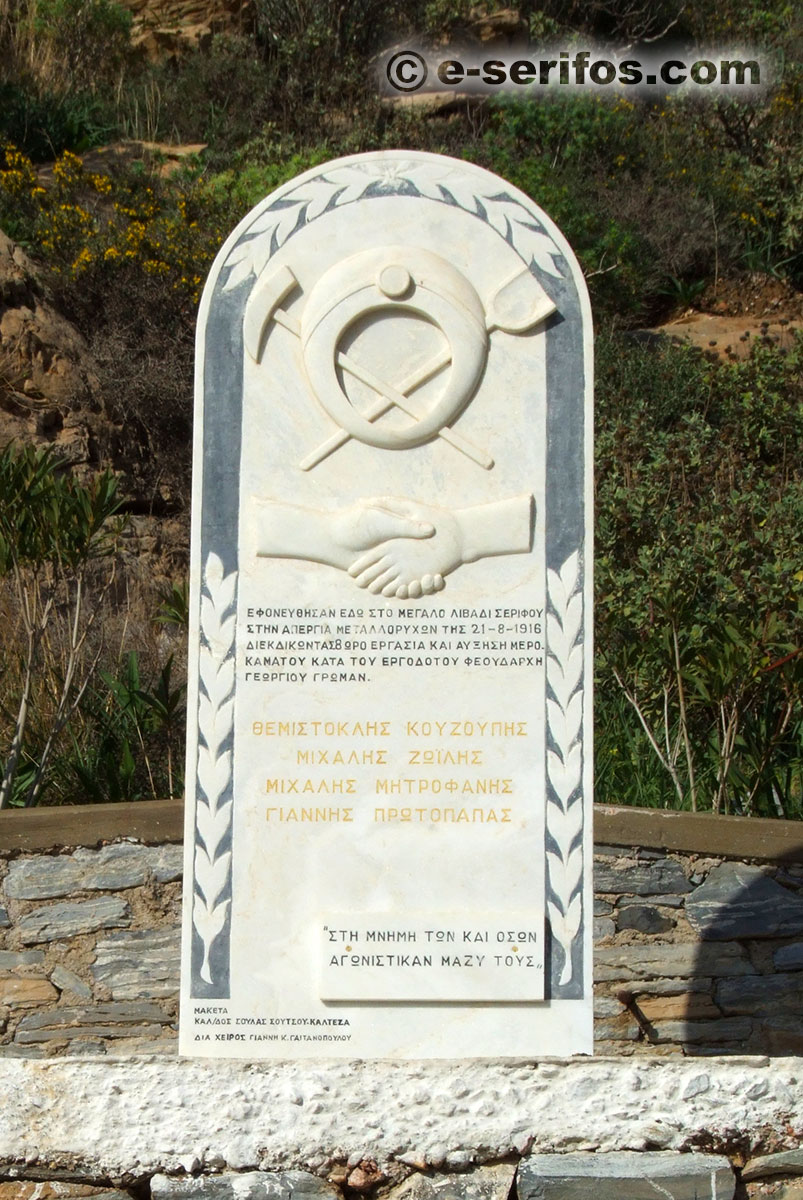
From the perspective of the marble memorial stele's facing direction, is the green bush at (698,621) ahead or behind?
behind

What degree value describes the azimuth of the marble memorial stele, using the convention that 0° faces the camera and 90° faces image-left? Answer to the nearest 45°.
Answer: approximately 0°

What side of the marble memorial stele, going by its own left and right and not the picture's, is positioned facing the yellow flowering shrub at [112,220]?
back
